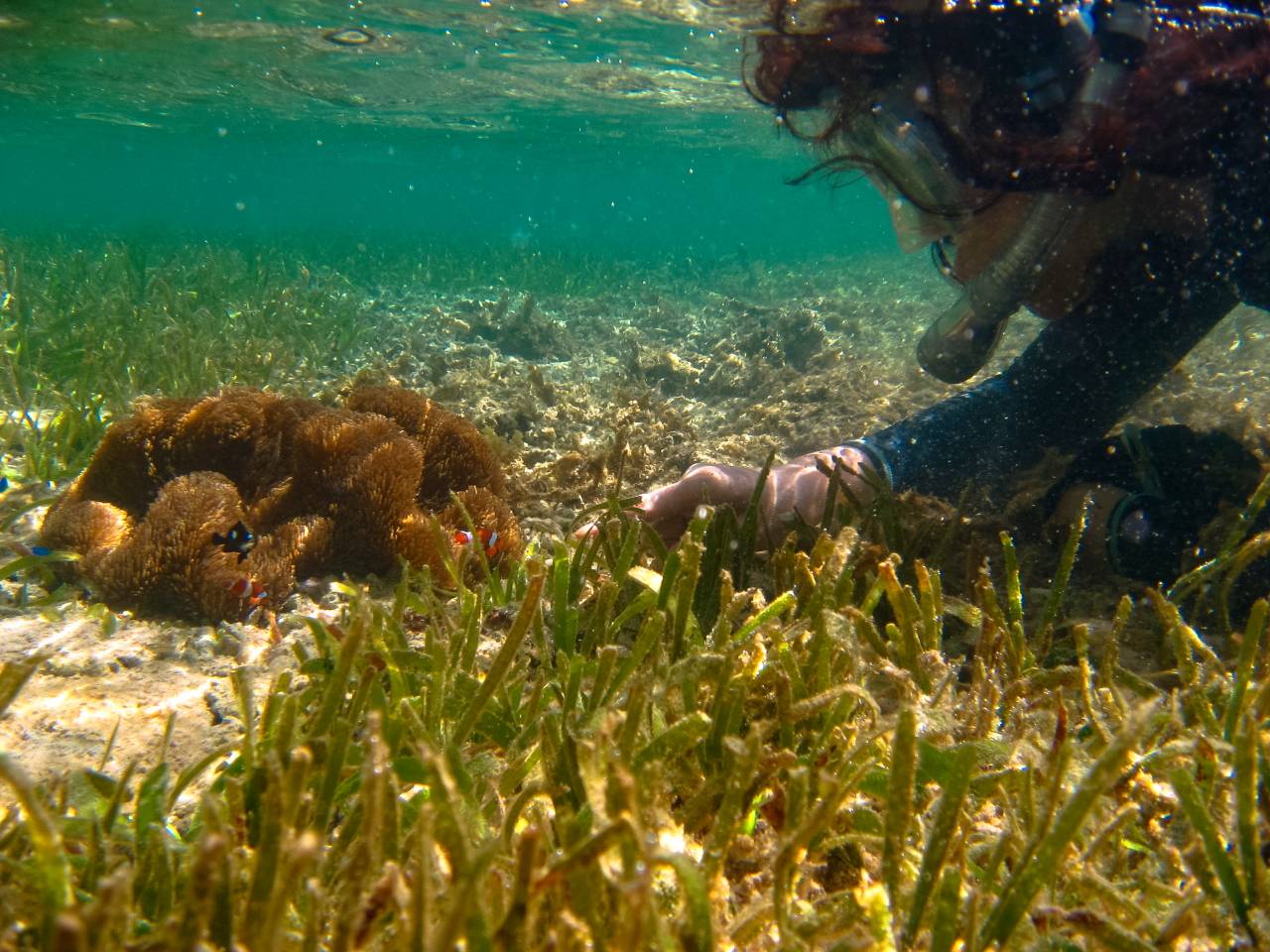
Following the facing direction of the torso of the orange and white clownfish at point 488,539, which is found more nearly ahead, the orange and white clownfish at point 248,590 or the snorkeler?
the orange and white clownfish

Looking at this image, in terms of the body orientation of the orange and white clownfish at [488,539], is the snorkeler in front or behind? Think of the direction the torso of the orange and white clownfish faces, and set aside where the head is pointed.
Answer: behind

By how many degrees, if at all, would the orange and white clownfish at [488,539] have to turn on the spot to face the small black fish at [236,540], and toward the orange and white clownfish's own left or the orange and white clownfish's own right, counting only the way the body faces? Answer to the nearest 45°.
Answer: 0° — it already faces it

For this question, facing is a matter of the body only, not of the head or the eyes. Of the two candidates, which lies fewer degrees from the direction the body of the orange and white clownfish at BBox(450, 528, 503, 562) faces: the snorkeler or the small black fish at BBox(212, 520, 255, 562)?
the small black fish

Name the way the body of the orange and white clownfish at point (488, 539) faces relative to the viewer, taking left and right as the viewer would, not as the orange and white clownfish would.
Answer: facing to the left of the viewer
